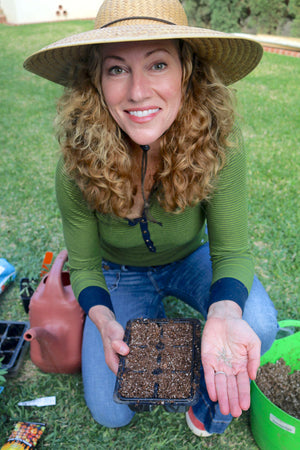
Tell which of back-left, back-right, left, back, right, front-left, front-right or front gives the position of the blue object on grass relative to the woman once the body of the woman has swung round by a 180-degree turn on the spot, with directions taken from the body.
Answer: front-left

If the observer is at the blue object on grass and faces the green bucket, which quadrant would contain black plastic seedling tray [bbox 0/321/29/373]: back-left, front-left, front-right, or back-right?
front-right

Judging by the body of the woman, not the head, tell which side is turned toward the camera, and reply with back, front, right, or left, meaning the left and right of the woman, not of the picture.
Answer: front
